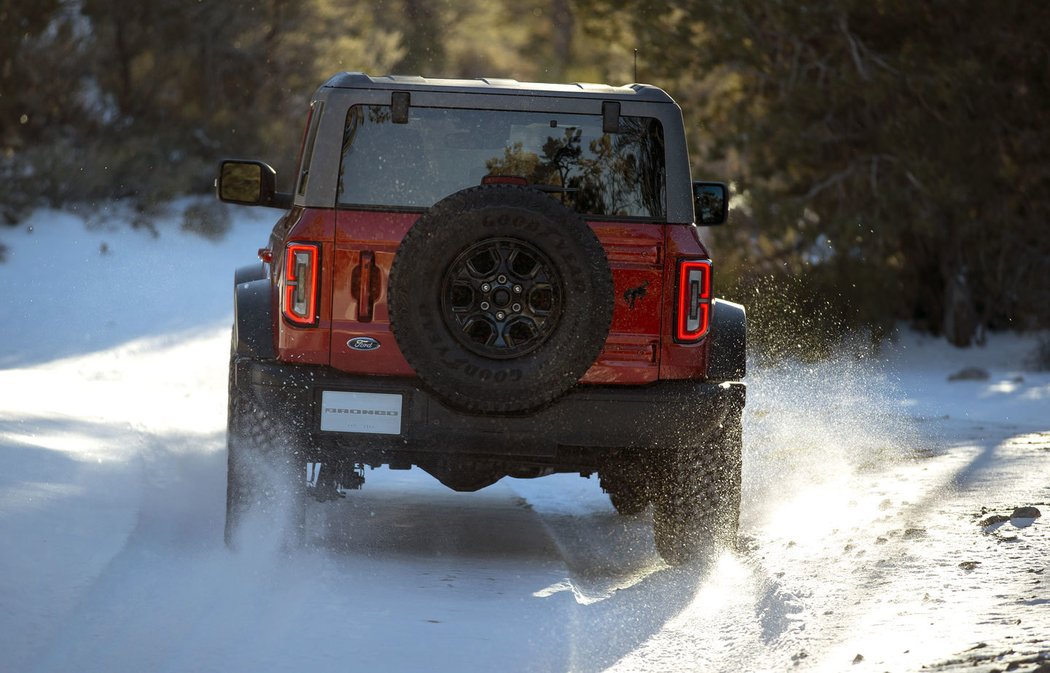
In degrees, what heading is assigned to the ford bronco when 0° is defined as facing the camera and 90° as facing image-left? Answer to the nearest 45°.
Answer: approximately 180°

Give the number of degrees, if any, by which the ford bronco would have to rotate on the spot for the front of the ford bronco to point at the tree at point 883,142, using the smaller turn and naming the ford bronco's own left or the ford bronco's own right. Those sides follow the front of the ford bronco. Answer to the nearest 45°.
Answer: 0° — it already faces it
